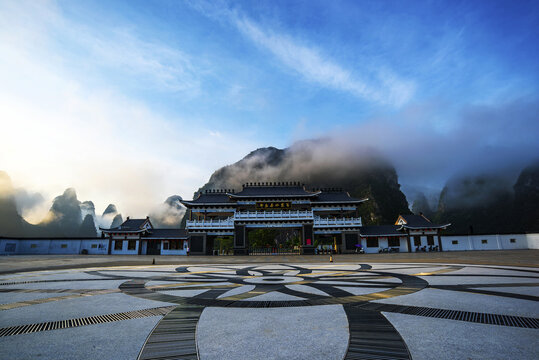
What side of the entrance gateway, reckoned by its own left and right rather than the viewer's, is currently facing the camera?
front

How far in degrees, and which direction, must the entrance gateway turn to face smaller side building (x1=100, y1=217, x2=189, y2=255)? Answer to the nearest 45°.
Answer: approximately 90° to its right

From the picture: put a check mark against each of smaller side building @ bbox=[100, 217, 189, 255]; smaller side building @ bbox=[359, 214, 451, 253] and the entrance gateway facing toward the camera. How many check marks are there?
3

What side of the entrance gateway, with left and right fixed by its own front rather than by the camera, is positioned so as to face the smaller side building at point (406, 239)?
left

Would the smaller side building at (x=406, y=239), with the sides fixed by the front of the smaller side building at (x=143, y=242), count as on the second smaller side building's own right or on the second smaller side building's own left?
on the second smaller side building's own left

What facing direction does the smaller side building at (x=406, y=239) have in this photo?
toward the camera

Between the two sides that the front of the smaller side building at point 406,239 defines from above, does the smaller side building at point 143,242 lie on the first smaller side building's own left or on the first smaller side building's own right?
on the first smaller side building's own right

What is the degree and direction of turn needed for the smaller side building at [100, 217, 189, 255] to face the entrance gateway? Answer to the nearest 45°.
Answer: approximately 45° to its left

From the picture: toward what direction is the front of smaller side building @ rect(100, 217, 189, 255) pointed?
toward the camera

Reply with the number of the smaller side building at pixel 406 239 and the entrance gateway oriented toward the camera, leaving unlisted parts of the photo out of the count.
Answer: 2
